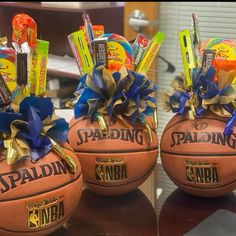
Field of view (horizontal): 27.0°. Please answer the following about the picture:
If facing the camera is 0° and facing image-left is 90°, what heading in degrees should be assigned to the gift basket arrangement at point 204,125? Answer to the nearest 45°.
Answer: approximately 0°

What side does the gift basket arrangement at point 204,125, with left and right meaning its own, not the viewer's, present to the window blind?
back
